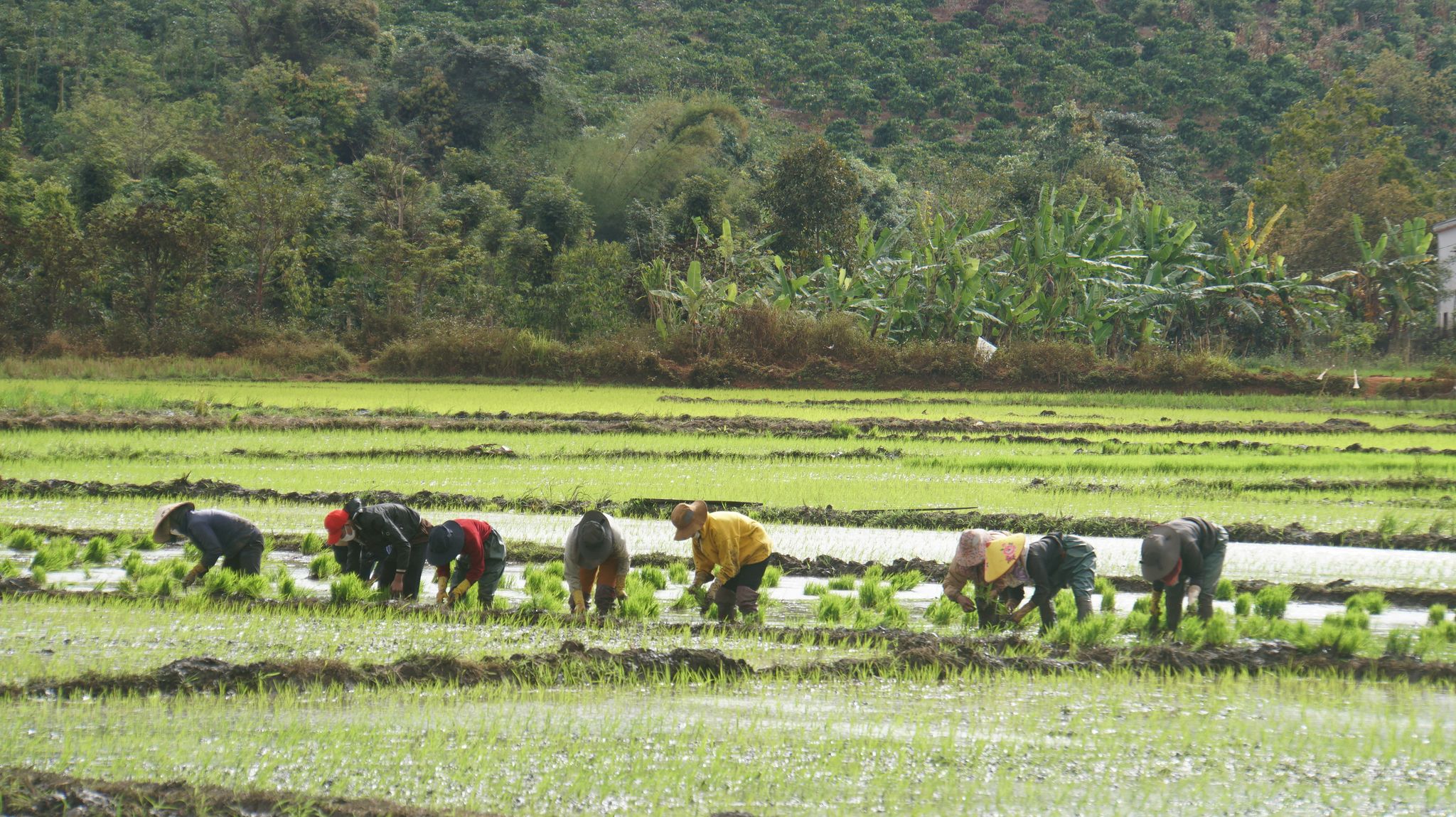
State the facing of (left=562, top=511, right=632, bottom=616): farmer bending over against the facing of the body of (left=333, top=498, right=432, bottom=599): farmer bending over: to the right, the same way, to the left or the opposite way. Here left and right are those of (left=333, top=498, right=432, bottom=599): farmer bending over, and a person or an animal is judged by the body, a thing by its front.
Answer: to the left

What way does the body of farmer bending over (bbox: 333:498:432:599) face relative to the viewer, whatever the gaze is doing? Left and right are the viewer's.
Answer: facing to the left of the viewer

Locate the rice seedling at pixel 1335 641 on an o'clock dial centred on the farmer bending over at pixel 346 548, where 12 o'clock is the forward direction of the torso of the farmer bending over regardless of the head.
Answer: The rice seedling is roughly at 7 o'clock from the farmer bending over.

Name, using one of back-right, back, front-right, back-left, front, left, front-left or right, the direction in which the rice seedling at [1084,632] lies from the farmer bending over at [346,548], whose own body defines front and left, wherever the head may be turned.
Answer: back-left

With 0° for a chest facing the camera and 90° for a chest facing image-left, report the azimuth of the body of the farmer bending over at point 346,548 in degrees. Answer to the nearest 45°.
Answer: approximately 90°

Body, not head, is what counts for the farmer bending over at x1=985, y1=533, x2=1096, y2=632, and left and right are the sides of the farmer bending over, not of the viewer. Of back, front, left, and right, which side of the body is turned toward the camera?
left

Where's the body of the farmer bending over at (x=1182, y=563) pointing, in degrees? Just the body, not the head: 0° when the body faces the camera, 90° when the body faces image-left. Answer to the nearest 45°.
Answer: approximately 45°

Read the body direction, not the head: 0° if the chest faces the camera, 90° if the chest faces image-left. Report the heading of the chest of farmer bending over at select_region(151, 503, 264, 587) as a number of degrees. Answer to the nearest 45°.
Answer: approximately 90°

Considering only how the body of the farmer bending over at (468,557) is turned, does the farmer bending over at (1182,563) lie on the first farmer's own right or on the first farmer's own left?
on the first farmer's own left

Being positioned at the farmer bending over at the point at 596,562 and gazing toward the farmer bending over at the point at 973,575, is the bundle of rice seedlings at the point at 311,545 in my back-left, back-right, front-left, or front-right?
back-left

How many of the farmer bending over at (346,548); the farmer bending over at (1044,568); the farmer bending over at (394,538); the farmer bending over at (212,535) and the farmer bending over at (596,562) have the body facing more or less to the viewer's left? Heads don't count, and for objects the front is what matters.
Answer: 4
